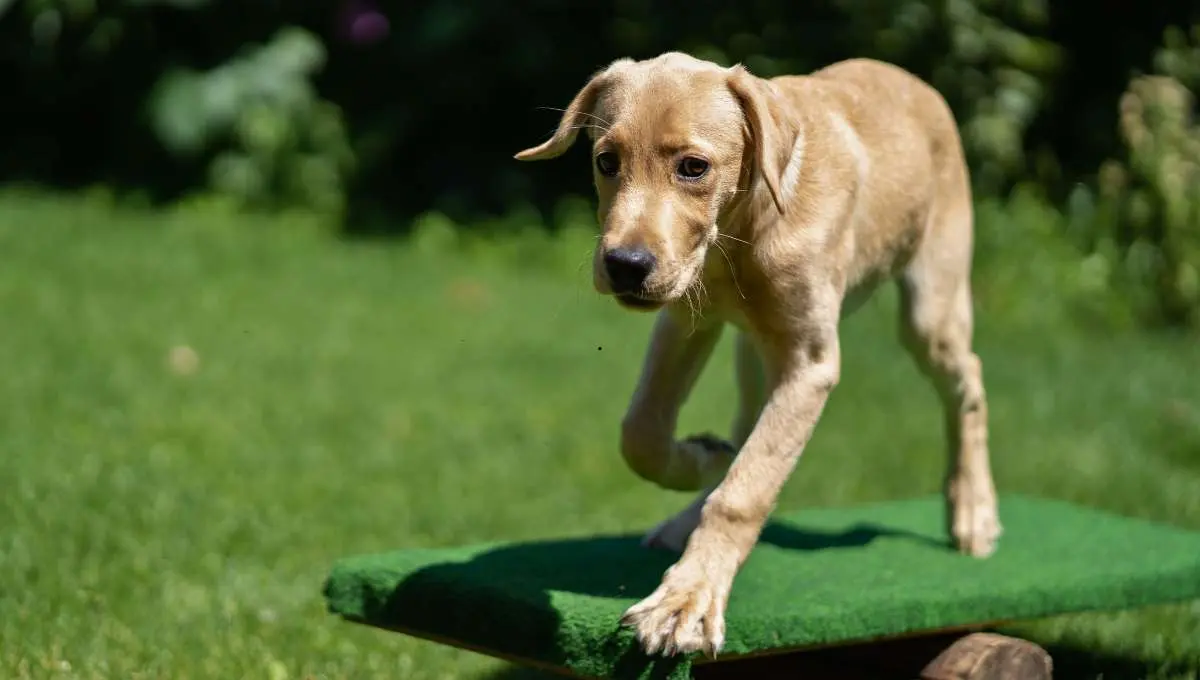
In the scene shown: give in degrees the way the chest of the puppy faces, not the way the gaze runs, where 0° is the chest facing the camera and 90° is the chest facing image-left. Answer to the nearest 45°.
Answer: approximately 45°

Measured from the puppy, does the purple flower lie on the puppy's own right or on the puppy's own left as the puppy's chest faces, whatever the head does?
on the puppy's own right
